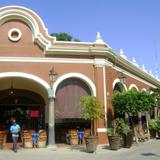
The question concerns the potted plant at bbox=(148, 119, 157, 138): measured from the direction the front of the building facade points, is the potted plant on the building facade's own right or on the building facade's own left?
on the building facade's own left

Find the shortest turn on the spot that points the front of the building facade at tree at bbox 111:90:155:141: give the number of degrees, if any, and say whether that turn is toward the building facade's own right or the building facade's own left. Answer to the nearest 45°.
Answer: approximately 90° to the building facade's own left

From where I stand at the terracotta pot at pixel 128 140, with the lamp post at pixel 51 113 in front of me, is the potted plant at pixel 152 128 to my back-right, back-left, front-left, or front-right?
back-right

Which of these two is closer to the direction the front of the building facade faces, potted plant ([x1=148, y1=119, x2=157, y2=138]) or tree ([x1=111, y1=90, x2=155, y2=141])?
the tree

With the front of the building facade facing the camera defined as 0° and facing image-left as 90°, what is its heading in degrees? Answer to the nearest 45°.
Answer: approximately 0°
